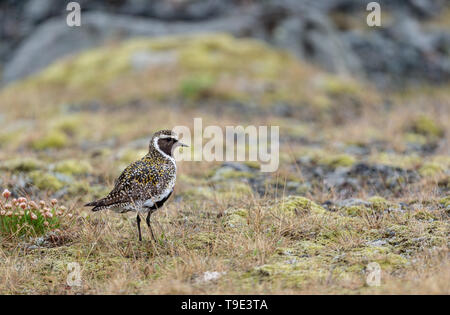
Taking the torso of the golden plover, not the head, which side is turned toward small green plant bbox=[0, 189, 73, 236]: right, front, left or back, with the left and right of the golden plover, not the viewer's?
back

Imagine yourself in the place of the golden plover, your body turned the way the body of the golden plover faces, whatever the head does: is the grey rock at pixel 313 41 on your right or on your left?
on your left

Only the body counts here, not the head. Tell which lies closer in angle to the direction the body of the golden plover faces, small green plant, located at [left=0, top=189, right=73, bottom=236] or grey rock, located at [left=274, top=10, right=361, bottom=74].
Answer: the grey rock

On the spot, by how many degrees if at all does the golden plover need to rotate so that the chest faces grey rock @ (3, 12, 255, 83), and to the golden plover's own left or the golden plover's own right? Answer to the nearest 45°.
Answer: approximately 90° to the golden plover's own left

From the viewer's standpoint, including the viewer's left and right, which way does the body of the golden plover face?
facing to the right of the viewer
